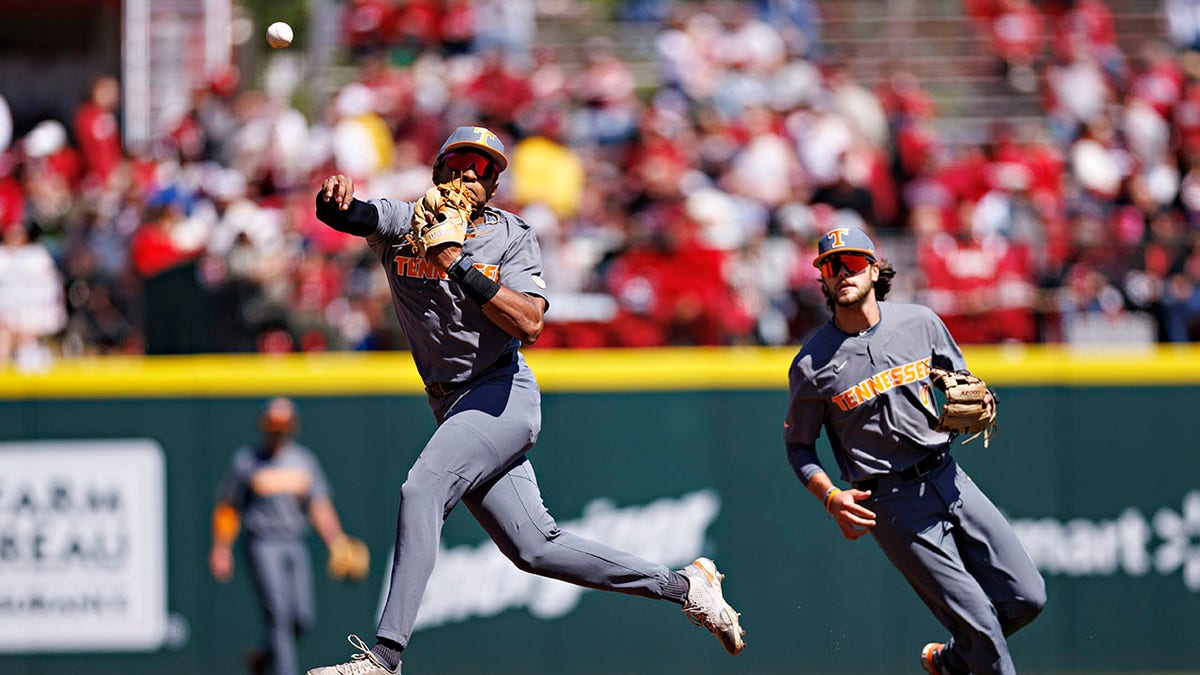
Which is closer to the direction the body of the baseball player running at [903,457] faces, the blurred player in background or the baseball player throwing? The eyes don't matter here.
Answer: the baseball player throwing

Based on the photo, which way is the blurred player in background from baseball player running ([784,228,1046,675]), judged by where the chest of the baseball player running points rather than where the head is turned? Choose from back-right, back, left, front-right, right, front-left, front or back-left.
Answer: back-right

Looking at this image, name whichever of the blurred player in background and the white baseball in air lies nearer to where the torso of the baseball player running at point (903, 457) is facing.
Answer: the white baseball in air

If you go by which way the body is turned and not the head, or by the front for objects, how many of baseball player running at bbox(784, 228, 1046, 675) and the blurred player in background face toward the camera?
2

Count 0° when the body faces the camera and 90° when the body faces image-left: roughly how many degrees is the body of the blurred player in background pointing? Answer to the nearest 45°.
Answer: approximately 0°

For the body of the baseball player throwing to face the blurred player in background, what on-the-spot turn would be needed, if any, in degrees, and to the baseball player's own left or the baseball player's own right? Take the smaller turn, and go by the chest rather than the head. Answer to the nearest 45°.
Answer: approximately 135° to the baseball player's own right

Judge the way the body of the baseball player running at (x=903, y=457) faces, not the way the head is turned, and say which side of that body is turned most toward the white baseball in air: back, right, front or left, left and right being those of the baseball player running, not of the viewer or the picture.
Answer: right
